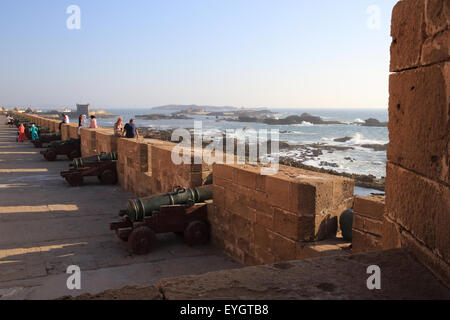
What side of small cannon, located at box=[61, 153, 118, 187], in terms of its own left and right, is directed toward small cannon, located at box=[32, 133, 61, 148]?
left

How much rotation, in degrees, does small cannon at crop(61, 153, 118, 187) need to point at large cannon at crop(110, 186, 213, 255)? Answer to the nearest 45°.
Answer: approximately 90° to its right

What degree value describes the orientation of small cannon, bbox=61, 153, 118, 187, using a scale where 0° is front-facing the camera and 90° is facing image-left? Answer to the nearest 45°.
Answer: approximately 270°

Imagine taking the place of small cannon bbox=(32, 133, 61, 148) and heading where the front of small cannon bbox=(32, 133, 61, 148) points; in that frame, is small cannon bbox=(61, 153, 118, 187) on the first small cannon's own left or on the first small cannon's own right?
on the first small cannon's own right

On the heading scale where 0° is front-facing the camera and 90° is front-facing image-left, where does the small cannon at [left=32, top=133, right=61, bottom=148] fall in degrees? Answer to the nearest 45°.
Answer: approximately 270°

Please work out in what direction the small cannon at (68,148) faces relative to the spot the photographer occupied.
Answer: facing to the right of the viewer

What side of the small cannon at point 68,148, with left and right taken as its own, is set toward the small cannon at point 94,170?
right

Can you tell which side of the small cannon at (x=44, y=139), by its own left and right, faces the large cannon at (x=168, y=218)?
right

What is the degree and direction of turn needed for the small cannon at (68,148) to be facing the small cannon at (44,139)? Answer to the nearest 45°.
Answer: approximately 90° to its left
